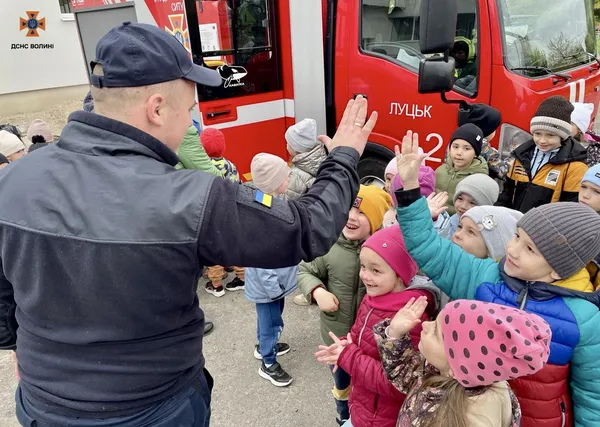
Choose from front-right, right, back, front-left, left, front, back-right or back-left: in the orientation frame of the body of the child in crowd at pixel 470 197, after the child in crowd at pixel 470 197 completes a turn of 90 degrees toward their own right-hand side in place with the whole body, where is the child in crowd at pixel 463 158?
front-right

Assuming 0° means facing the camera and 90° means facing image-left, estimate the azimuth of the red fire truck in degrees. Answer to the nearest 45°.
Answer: approximately 315°

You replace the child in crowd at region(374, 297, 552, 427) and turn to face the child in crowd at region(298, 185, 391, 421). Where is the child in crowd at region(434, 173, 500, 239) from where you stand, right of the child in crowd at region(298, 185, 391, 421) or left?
right

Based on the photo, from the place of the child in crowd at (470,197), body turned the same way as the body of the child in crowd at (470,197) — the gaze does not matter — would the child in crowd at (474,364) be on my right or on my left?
on my left

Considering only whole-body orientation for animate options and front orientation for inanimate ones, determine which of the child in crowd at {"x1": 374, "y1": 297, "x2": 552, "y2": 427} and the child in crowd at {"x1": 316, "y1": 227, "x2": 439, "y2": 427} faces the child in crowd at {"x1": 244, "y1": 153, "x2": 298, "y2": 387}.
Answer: the child in crowd at {"x1": 374, "y1": 297, "x2": 552, "y2": 427}

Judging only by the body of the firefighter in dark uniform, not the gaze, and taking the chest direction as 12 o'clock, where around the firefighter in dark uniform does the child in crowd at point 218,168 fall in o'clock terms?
The child in crowd is roughly at 11 o'clock from the firefighter in dark uniform.

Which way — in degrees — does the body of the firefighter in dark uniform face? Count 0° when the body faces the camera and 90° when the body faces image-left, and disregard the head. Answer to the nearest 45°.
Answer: approximately 225°
